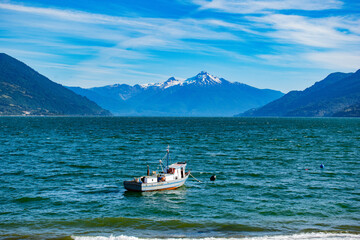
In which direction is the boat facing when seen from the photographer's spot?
facing away from the viewer and to the right of the viewer
